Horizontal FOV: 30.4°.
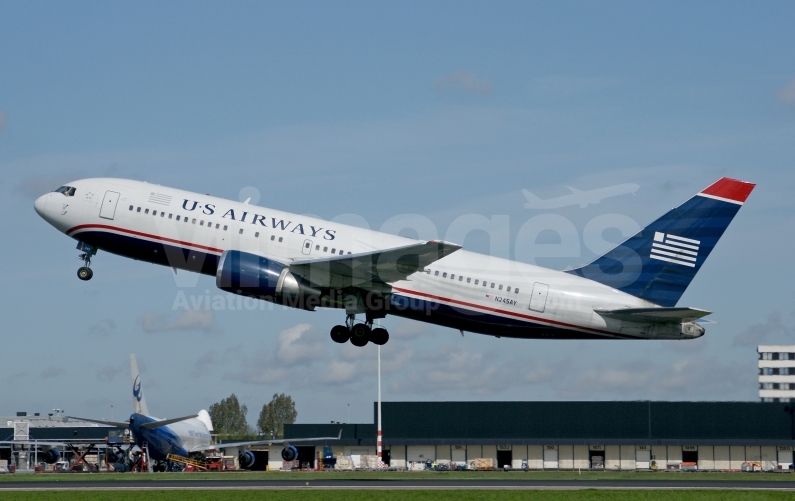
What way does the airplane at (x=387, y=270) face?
to the viewer's left
